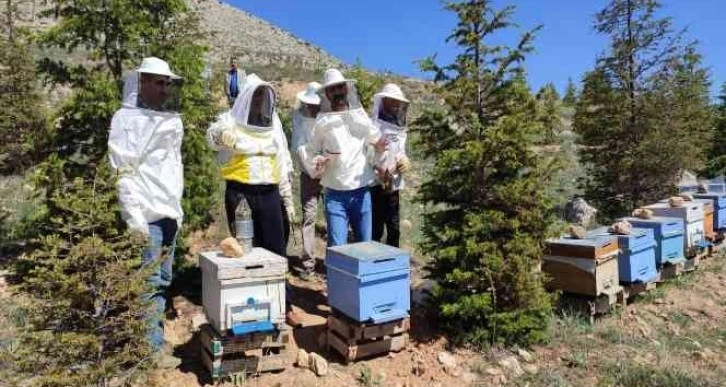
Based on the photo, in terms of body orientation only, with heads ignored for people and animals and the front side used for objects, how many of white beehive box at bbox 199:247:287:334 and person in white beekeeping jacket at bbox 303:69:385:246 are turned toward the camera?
2

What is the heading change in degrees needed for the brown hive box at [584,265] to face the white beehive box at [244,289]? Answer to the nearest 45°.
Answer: approximately 90° to its right

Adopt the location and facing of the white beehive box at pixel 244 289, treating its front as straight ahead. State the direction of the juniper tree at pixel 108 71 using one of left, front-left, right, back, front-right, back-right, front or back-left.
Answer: back-right

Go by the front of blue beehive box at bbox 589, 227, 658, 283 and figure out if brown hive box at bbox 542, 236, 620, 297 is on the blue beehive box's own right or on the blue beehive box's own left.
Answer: on the blue beehive box's own right

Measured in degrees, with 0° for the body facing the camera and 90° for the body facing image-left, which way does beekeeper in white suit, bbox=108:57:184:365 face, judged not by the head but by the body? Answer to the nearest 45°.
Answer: approximately 315°
